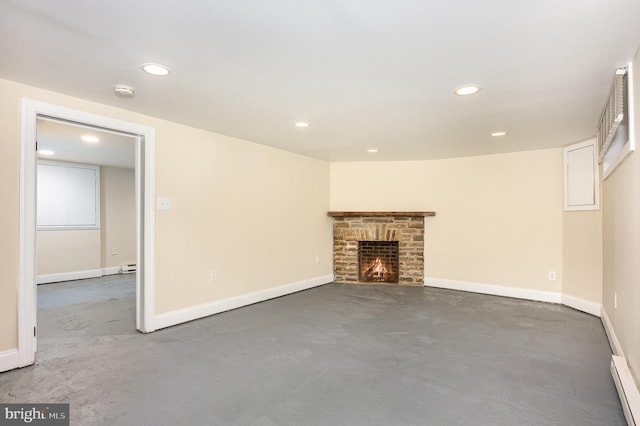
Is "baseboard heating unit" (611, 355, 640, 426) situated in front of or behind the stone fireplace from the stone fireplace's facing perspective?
in front

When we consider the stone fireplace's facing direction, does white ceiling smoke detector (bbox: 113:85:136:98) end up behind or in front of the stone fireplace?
in front

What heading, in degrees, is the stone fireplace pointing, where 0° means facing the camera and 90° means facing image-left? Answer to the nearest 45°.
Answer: approximately 0°

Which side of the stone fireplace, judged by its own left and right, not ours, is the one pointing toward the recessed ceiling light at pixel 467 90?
front

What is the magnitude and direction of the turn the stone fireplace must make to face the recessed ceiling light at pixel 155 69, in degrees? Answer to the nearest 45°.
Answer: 0° — it already faces it

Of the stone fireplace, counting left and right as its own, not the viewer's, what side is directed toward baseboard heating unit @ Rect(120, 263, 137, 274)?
right

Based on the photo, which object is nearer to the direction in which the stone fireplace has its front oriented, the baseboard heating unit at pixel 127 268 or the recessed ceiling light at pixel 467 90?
the recessed ceiling light
